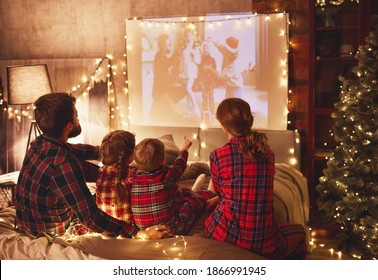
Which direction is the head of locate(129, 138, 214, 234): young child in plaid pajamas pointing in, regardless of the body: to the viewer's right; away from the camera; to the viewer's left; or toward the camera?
away from the camera

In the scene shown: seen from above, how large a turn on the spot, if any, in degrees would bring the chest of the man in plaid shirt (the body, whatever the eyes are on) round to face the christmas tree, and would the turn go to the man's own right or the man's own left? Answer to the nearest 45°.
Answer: approximately 45° to the man's own right

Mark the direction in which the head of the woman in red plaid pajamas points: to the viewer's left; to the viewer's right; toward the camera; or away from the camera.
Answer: away from the camera

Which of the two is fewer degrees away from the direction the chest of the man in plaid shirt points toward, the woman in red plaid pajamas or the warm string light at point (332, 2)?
the warm string light

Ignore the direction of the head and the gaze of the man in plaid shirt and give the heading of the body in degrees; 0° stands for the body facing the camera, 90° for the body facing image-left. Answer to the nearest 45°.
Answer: approximately 225°

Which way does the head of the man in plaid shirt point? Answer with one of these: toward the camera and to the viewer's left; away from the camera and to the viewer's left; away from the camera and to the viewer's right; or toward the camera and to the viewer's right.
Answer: away from the camera and to the viewer's right

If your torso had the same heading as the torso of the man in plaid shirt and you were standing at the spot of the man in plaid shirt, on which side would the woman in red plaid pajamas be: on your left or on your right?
on your right

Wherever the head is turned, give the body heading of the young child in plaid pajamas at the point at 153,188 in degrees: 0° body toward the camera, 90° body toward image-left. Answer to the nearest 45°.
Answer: approximately 225°
